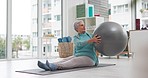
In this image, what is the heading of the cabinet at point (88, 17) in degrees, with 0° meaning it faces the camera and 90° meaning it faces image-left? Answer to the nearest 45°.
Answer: approximately 45°

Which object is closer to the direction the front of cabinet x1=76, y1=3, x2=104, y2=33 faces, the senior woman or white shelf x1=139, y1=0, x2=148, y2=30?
the senior woman

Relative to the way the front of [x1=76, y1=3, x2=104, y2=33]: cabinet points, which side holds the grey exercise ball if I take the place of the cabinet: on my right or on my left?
on my left

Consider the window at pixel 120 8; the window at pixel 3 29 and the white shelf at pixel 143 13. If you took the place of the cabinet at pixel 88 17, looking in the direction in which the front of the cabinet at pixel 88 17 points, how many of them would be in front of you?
1

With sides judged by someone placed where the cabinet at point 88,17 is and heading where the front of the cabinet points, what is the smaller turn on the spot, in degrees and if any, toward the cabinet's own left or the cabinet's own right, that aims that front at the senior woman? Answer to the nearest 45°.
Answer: approximately 45° to the cabinet's own left

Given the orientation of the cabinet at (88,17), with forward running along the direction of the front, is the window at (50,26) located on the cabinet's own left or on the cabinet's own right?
on the cabinet's own right

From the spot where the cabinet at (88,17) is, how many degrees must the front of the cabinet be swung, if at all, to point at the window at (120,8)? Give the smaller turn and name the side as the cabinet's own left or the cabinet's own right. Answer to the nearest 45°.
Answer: approximately 135° to the cabinet's own left

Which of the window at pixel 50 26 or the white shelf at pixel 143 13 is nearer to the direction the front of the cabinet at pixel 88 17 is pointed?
the window

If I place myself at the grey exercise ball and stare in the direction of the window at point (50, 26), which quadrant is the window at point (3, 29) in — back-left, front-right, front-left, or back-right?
front-left

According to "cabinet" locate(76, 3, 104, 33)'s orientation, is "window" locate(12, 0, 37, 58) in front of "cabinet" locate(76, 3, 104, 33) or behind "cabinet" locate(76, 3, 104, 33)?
in front
